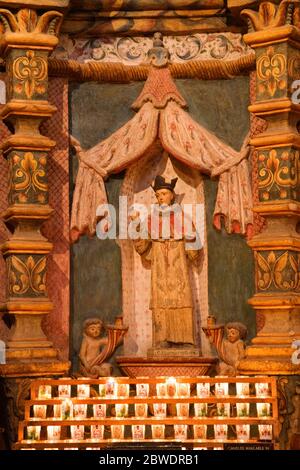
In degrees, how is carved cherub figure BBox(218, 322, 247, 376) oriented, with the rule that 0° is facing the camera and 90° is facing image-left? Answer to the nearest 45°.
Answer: approximately 45°

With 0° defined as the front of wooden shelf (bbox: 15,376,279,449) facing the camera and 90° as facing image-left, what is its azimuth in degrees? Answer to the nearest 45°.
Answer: approximately 0°

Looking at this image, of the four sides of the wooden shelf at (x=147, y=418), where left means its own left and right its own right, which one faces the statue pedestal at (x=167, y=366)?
back

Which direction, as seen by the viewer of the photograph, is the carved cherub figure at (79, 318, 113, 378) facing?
facing the viewer and to the right of the viewer

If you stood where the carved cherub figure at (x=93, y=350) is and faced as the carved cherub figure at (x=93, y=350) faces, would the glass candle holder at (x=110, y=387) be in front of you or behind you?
in front

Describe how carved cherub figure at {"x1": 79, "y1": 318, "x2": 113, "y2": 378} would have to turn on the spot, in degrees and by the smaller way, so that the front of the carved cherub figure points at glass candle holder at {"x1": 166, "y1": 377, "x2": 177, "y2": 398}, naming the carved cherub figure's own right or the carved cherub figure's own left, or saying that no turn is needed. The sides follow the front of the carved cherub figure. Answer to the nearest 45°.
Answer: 0° — it already faces it

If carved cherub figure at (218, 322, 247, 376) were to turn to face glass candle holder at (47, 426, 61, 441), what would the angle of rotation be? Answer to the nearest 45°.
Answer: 0° — it already faces it

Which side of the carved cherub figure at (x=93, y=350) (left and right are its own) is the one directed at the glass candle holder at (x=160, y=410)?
front

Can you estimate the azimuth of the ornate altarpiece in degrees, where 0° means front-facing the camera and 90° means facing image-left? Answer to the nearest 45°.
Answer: approximately 0°

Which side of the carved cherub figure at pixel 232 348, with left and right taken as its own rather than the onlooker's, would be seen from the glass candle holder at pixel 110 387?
front

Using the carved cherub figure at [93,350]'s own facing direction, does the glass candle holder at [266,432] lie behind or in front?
in front

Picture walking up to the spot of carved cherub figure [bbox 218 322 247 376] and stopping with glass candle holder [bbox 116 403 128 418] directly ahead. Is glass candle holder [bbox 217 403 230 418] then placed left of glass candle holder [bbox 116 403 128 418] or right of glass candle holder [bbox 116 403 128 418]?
left

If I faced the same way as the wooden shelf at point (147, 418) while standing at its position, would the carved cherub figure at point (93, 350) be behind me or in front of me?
behind
